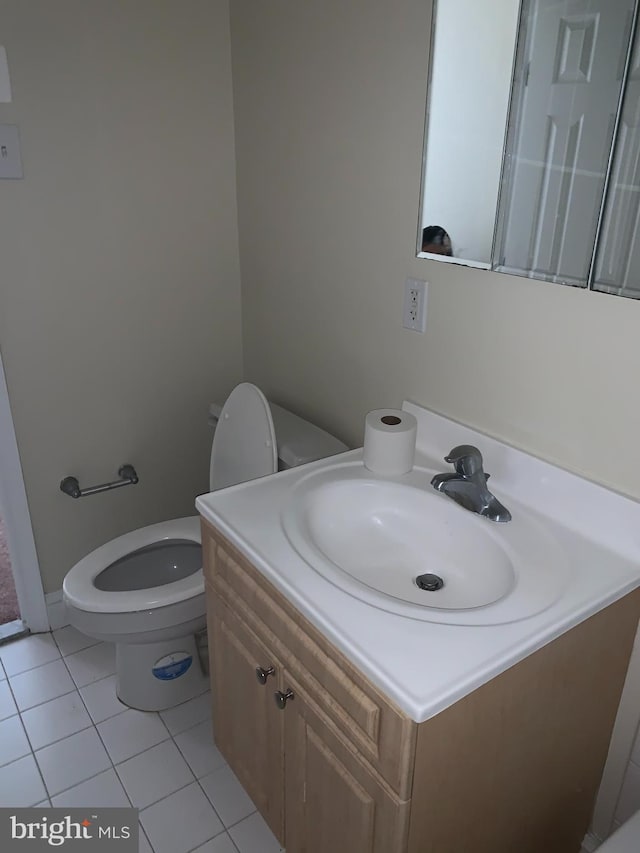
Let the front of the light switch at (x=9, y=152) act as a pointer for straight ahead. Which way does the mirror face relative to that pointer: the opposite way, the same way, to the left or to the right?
to the right

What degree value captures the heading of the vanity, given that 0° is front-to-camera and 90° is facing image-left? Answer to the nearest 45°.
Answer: approximately 45°

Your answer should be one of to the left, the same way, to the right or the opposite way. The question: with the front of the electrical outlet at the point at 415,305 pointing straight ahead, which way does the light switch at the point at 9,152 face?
to the left

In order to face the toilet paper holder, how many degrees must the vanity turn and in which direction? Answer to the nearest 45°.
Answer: approximately 90° to its right

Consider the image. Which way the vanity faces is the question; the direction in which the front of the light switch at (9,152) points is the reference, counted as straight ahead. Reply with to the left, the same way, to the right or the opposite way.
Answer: to the right

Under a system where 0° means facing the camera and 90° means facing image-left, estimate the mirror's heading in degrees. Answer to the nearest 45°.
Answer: approximately 45°

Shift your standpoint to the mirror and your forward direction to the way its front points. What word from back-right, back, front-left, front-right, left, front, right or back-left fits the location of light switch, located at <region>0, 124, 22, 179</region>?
front-right

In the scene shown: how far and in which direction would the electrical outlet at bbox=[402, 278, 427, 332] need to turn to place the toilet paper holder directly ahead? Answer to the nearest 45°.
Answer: approximately 45° to its right

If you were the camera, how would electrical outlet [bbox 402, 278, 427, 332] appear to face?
facing the viewer and to the left of the viewer

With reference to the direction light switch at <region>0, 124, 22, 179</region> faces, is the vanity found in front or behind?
in front

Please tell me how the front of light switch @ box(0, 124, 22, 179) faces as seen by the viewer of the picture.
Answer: facing the viewer
